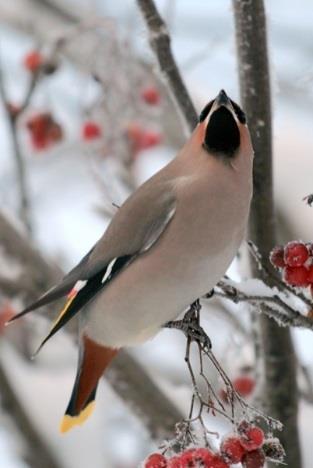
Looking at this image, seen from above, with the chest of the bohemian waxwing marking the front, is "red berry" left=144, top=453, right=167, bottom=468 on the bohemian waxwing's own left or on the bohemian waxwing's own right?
on the bohemian waxwing's own right

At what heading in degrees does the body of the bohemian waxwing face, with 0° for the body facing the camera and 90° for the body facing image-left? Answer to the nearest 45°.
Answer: approximately 315°

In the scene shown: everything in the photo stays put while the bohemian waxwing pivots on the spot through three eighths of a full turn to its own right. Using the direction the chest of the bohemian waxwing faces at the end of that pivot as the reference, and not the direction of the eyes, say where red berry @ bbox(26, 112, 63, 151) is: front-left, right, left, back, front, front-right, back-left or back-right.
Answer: right

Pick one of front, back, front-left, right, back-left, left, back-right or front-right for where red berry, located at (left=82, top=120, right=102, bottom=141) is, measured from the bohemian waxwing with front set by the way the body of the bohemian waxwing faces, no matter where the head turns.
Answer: back-left

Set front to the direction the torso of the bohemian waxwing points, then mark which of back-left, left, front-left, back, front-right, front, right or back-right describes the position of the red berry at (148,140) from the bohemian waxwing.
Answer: back-left

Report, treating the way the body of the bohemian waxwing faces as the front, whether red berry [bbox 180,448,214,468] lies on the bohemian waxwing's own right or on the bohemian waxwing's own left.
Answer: on the bohemian waxwing's own right

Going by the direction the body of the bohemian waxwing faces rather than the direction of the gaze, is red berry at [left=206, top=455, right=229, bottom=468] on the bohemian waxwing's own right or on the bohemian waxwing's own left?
on the bohemian waxwing's own right

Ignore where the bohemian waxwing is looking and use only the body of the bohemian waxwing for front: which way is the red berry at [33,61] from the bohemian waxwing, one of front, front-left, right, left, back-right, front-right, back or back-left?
back-left
